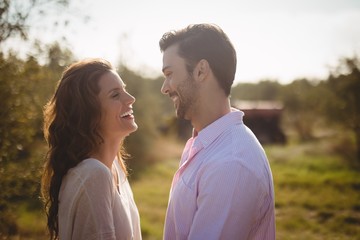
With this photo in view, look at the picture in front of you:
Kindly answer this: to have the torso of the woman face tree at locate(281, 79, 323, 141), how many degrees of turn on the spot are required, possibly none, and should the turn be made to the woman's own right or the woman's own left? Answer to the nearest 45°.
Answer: approximately 45° to the woman's own left

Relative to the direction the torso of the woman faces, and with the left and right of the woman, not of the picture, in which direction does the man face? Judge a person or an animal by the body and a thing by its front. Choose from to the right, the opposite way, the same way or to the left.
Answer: the opposite way

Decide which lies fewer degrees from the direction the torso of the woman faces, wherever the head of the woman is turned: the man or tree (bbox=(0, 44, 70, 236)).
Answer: the man

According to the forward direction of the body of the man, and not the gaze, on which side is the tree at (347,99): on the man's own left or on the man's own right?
on the man's own right

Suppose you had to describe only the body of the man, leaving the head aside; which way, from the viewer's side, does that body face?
to the viewer's left

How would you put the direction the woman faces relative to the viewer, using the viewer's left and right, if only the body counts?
facing to the right of the viewer

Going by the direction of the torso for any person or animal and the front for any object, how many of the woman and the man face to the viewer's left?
1

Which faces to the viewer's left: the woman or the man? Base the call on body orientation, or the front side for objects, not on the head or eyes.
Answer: the man
